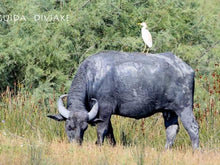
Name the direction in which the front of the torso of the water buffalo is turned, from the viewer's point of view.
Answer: to the viewer's left
